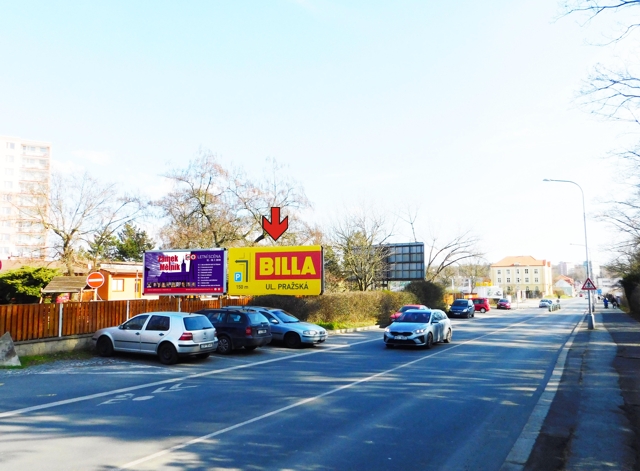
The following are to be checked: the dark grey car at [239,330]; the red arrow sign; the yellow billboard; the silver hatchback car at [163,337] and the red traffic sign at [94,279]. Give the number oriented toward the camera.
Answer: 3

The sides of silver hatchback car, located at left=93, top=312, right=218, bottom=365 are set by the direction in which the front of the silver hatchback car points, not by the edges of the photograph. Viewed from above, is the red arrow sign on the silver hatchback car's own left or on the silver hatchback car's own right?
on the silver hatchback car's own right

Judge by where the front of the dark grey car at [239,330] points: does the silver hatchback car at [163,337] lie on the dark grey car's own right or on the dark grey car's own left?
on the dark grey car's own left

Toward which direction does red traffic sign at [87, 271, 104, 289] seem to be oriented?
toward the camera

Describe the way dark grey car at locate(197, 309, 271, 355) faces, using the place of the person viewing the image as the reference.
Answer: facing away from the viewer and to the left of the viewer

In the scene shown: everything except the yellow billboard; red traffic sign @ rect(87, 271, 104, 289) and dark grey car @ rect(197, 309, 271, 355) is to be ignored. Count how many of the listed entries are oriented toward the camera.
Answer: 2

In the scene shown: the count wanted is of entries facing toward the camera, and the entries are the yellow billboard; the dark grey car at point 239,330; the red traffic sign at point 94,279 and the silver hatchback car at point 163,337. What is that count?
2

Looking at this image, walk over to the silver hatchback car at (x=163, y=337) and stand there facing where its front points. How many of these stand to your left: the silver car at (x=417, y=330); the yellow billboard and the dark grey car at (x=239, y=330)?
0

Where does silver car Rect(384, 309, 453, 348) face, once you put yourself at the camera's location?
facing the viewer and to the left of the viewer

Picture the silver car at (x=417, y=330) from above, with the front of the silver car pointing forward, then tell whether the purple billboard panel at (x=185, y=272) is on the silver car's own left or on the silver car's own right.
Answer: on the silver car's own right

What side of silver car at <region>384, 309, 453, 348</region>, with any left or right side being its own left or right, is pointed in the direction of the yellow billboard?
right

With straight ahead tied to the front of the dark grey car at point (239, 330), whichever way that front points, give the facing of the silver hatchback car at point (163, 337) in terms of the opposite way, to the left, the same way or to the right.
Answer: the same way

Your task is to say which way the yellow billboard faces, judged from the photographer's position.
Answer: facing the viewer
